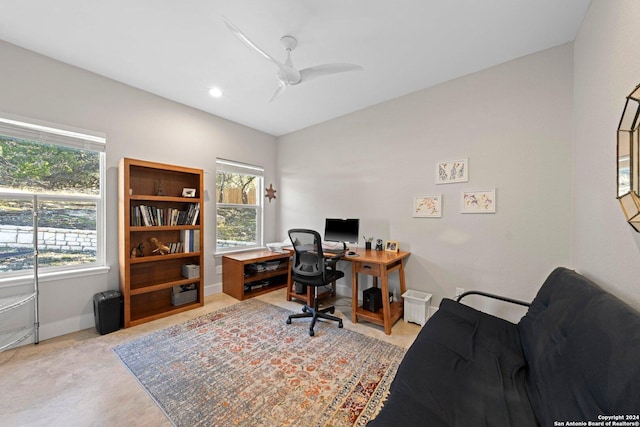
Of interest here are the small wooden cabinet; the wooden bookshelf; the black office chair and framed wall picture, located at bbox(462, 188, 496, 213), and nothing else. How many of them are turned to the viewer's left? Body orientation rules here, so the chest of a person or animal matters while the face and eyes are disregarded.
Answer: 0

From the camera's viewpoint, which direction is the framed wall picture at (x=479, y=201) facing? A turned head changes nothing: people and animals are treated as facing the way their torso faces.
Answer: toward the camera

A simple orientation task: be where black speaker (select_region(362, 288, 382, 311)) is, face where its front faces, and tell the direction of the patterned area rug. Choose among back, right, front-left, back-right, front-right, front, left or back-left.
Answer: front

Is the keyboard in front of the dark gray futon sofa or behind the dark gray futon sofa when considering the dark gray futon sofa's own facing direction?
in front

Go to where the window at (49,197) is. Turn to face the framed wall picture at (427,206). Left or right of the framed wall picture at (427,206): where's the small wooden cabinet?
left

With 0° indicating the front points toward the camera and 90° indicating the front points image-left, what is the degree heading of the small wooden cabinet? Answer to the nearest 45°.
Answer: approximately 315°

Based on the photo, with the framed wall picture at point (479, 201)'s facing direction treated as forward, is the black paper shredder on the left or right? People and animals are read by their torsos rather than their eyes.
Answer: on its right

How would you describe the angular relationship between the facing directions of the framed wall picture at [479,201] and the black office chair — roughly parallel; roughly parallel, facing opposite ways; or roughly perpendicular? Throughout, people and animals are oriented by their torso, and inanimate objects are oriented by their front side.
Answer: roughly parallel, facing opposite ways

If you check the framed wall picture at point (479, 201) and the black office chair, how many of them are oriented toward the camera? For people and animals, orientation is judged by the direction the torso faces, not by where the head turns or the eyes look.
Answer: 1

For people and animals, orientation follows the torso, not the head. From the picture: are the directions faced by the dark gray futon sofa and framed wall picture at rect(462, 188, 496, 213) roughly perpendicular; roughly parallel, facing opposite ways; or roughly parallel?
roughly perpendicular

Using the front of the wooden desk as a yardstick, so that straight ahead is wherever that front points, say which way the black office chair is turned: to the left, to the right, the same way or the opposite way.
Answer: the opposite way

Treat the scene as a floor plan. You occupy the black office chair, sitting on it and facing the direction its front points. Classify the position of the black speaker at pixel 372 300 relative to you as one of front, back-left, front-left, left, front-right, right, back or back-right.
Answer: front-right

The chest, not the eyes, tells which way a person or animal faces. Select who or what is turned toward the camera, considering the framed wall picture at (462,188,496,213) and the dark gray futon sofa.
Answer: the framed wall picture

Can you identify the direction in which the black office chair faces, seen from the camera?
facing away from the viewer and to the right of the viewer

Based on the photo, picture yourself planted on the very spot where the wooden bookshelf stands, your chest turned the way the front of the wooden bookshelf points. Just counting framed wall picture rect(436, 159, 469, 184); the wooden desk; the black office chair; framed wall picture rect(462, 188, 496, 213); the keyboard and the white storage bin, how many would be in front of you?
6

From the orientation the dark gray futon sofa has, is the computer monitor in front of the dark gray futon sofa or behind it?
in front

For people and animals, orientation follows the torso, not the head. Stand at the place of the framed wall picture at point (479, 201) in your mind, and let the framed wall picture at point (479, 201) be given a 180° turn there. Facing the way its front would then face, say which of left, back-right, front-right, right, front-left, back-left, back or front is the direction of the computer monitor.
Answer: left
